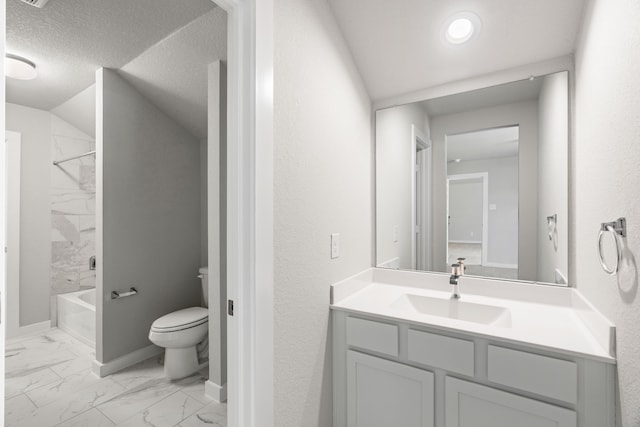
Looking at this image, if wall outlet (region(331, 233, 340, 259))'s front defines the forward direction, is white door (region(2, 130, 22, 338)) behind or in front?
behind

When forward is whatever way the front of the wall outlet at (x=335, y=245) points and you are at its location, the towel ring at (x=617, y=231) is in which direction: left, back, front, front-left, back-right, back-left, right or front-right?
front

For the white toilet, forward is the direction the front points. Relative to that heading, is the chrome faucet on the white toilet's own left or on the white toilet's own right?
on the white toilet's own left

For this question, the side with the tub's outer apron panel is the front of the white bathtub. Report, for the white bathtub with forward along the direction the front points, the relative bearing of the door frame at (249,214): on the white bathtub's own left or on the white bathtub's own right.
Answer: on the white bathtub's own left

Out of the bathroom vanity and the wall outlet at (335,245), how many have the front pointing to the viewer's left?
0

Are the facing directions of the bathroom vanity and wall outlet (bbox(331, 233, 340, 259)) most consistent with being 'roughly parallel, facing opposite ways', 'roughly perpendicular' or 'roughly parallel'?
roughly perpendicular

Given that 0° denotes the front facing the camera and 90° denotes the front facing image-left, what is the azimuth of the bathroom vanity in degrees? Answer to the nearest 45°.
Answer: approximately 0°

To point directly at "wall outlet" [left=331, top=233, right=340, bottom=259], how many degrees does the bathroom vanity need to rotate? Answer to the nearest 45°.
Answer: approximately 90° to its right

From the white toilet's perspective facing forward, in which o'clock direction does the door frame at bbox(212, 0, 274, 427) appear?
The door frame is roughly at 10 o'clock from the white toilet.

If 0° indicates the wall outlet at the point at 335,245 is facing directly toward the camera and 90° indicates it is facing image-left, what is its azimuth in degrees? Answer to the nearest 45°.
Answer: approximately 315°

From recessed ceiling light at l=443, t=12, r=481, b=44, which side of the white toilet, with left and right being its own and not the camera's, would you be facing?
left

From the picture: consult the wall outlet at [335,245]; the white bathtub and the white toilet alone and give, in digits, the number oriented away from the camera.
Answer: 0
